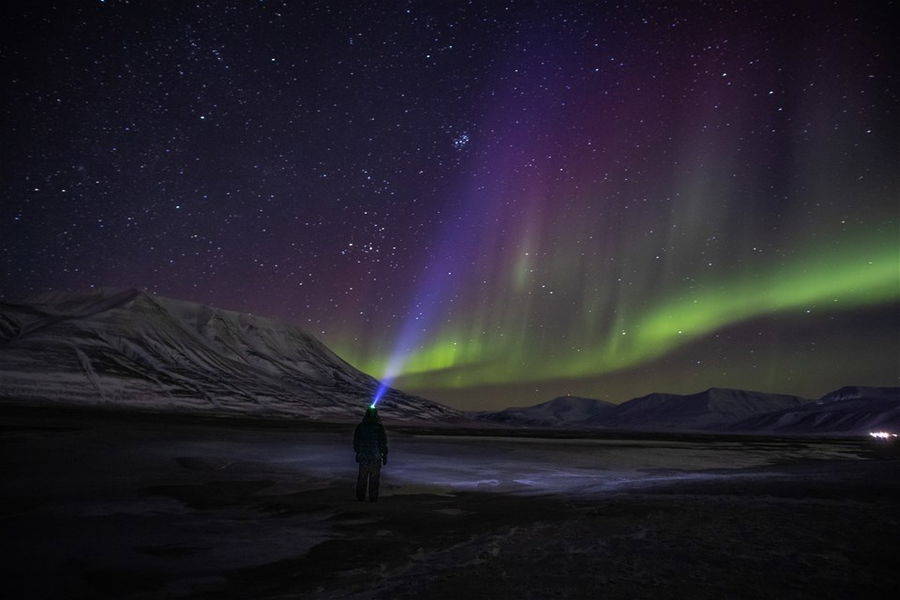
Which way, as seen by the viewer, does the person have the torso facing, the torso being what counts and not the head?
away from the camera
